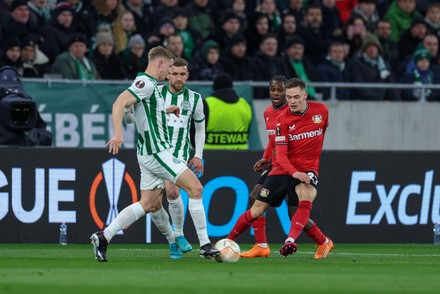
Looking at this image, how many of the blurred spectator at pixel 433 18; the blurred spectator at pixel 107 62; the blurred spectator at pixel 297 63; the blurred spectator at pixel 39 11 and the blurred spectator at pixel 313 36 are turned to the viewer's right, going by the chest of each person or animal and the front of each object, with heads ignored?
0

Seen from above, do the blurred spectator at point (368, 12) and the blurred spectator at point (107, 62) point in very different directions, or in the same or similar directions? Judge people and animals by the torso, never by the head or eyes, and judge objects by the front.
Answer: same or similar directions

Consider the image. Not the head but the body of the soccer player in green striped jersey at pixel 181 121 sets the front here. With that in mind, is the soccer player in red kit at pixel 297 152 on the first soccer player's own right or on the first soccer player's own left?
on the first soccer player's own left

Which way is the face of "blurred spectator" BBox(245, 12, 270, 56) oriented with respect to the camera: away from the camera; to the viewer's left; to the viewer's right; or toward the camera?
toward the camera

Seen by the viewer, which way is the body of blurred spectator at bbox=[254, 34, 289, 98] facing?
toward the camera

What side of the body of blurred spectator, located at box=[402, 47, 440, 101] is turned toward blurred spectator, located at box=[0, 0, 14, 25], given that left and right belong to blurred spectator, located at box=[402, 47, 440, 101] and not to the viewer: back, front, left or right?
right

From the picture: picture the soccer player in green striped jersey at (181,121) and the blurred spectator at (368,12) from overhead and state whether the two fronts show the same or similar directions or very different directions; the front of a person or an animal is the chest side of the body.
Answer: same or similar directions

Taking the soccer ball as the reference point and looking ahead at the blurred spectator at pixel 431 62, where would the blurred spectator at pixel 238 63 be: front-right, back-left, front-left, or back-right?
front-left

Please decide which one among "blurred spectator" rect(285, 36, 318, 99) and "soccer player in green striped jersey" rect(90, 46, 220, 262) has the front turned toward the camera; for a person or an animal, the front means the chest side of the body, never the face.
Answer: the blurred spectator

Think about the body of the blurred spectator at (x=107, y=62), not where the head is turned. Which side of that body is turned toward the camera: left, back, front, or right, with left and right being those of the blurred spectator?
front

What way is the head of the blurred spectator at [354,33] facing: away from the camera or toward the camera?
toward the camera

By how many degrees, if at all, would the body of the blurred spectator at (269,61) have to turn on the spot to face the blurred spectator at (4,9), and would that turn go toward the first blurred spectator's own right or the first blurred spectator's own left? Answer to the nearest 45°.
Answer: approximately 90° to the first blurred spectator's own right

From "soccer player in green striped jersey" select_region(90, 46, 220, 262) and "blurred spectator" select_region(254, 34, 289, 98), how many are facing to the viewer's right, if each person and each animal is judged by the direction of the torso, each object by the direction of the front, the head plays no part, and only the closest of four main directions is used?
1
